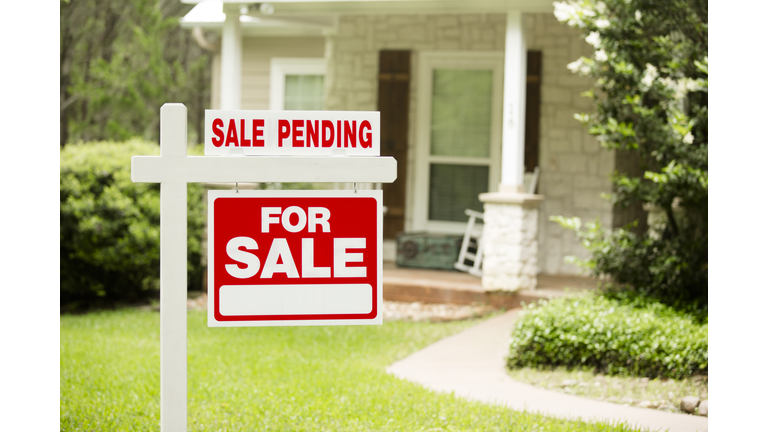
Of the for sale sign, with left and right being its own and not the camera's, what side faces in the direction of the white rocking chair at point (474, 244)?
back

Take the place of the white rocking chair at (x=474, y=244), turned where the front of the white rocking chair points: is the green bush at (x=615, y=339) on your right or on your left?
on your left

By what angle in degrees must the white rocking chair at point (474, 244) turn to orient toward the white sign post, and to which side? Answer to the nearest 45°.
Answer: approximately 45° to its left

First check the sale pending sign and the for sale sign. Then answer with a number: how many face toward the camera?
2

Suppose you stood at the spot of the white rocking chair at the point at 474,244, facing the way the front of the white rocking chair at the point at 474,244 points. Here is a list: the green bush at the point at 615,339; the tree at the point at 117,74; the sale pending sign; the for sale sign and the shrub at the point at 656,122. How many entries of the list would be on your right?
1

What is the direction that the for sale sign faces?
toward the camera

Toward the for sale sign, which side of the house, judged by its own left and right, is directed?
front

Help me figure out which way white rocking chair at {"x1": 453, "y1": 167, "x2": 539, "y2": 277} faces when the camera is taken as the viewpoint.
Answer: facing the viewer and to the left of the viewer

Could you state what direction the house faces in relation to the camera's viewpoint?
facing the viewer

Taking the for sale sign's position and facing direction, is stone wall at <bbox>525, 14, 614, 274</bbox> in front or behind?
behind

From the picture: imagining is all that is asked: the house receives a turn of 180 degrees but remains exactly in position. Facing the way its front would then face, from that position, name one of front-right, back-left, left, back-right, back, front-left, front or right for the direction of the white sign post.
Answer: back

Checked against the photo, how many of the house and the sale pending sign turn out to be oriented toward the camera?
2

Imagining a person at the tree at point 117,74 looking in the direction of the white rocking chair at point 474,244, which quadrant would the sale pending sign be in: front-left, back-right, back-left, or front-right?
front-right

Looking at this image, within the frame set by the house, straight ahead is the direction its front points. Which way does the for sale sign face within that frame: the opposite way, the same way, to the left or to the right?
the same way
